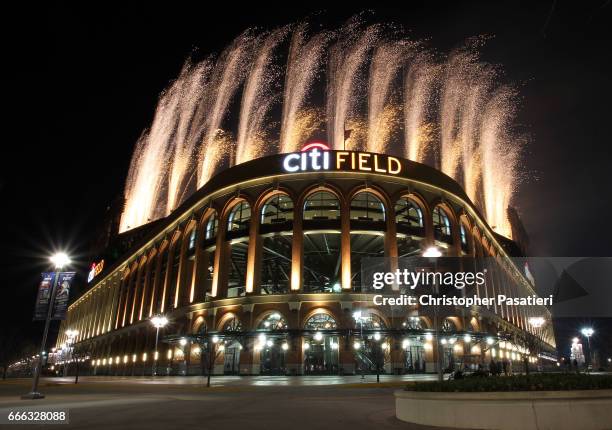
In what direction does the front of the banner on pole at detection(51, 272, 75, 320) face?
toward the camera

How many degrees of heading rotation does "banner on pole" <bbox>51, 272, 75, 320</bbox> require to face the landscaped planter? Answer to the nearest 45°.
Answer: approximately 45° to its left

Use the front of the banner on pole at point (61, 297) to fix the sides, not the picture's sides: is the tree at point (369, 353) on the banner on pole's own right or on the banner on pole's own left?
on the banner on pole's own left

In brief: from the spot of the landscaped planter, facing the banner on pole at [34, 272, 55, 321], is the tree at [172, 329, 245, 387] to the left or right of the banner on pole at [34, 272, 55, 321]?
right

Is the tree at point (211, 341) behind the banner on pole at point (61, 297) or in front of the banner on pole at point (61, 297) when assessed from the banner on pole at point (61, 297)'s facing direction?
behind

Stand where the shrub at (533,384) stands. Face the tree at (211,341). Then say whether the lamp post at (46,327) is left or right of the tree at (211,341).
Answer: left

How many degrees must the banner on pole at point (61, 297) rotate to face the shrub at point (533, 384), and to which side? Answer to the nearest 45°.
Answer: approximately 45° to its left
